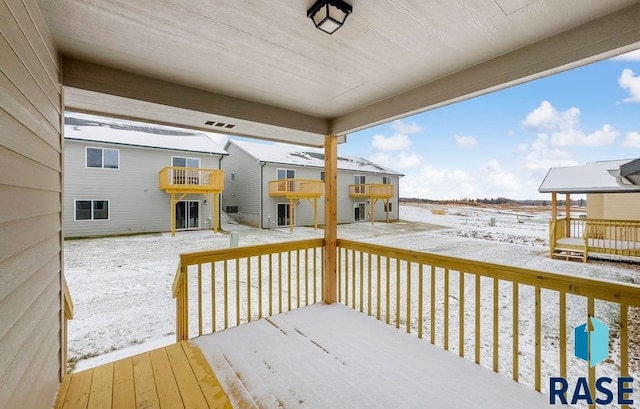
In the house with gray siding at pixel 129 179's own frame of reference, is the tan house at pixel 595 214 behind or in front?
behind

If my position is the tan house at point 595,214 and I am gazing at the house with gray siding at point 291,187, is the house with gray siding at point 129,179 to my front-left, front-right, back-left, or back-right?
front-left

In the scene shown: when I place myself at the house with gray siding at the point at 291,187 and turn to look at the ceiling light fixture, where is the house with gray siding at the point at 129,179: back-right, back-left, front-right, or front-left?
front-right

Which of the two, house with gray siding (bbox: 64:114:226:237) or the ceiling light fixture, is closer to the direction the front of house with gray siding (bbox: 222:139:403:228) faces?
the house with gray siding

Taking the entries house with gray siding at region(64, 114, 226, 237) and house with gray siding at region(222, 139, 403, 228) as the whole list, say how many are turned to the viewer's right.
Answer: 0

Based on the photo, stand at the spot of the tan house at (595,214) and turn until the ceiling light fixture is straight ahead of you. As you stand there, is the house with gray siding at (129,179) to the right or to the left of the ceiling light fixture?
right

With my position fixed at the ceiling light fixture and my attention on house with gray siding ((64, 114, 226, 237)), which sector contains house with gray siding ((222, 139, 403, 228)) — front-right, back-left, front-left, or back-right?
front-right

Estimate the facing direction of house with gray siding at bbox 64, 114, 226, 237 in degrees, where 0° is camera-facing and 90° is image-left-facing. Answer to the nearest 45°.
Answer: approximately 135°

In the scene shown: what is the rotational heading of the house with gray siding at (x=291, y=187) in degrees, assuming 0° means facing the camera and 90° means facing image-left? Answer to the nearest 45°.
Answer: approximately 135°

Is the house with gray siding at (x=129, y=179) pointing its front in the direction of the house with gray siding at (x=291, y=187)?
no

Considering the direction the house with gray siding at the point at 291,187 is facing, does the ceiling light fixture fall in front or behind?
behind
